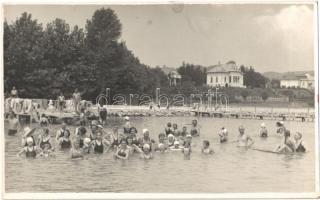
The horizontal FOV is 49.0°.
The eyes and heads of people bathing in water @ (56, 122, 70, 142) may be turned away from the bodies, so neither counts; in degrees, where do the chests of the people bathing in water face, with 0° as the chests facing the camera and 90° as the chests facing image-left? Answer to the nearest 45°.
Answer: approximately 0°

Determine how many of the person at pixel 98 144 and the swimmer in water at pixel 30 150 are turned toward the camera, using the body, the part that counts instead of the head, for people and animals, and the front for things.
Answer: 2

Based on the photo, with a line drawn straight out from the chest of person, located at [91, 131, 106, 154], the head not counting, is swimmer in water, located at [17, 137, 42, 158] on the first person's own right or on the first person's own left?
on the first person's own right

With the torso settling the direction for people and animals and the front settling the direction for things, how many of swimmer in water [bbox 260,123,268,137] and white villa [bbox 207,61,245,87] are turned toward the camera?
2

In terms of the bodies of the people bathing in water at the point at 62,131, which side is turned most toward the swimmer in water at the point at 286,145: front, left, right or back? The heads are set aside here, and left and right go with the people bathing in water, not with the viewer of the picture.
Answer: left

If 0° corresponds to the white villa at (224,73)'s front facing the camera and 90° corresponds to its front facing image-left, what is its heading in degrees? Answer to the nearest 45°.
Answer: approximately 0°
